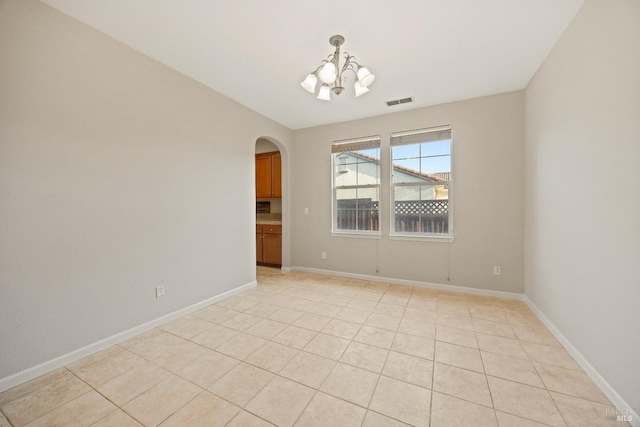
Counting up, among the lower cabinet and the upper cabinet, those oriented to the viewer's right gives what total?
0

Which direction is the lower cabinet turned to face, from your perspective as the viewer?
facing the viewer and to the left of the viewer

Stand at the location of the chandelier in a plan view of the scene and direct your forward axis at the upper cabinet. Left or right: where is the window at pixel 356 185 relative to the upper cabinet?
right

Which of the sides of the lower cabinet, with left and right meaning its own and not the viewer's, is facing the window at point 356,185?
left

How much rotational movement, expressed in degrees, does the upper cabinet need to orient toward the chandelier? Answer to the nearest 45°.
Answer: approximately 45° to its left

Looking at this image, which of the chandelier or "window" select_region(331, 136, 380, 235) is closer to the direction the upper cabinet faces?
the chandelier

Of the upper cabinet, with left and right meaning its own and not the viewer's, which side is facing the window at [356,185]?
left

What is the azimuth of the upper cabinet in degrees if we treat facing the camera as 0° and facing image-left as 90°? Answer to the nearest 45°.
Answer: approximately 45°

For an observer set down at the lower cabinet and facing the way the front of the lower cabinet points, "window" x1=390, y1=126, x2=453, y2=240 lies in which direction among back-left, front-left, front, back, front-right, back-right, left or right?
left

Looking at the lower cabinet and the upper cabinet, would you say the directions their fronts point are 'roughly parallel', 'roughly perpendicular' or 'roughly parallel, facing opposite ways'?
roughly parallel
